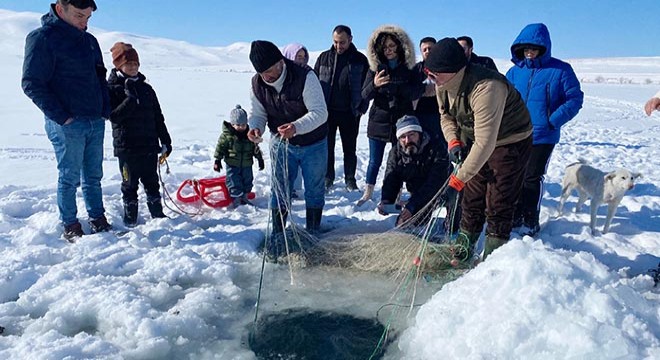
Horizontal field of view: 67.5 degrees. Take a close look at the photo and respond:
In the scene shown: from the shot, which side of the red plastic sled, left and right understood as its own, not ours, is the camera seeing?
left

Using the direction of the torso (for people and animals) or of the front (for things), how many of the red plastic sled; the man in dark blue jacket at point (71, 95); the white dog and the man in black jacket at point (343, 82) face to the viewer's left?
1

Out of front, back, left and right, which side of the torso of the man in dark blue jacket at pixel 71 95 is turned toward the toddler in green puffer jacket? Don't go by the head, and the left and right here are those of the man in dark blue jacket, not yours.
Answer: left

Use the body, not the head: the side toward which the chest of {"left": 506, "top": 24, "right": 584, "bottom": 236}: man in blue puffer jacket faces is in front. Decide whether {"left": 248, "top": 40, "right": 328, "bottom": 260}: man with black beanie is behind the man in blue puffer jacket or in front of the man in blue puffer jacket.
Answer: in front

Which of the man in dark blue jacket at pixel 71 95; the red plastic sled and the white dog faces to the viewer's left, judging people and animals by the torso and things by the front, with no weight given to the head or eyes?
the red plastic sled

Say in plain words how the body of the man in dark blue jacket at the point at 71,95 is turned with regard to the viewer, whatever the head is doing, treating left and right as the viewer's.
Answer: facing the viewer and to the right of the viewer

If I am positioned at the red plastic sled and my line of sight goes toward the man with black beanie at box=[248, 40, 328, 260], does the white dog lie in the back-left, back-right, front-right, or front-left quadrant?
front-left

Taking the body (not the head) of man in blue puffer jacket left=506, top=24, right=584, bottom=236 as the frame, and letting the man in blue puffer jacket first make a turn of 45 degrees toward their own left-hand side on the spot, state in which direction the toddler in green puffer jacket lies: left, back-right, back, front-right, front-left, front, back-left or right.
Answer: right

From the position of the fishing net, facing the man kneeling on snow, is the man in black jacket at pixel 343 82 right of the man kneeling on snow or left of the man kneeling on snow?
left

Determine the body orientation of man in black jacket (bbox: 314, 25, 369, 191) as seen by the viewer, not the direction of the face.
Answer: toward the camera

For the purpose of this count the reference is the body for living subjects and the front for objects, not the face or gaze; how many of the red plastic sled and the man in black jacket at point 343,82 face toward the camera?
1

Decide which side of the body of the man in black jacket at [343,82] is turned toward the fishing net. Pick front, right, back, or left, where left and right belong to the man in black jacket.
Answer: front

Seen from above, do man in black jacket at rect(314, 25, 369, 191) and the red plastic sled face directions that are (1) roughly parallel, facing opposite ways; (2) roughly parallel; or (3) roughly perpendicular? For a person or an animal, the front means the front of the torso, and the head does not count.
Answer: roughly perpendicular

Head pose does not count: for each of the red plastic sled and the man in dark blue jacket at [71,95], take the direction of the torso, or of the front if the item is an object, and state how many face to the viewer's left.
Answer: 1

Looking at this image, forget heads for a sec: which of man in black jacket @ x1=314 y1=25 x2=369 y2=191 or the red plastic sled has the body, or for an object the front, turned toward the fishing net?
the man in black jacket

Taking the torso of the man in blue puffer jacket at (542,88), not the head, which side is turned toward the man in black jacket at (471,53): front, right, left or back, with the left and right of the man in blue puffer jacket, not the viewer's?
right

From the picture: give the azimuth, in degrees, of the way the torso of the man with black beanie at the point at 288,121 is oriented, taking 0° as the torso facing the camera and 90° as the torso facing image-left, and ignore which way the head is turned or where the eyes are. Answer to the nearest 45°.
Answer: approximately 45°

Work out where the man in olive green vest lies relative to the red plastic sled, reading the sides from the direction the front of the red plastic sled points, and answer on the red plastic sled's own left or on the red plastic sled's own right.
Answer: on the red plastic sled's own left
